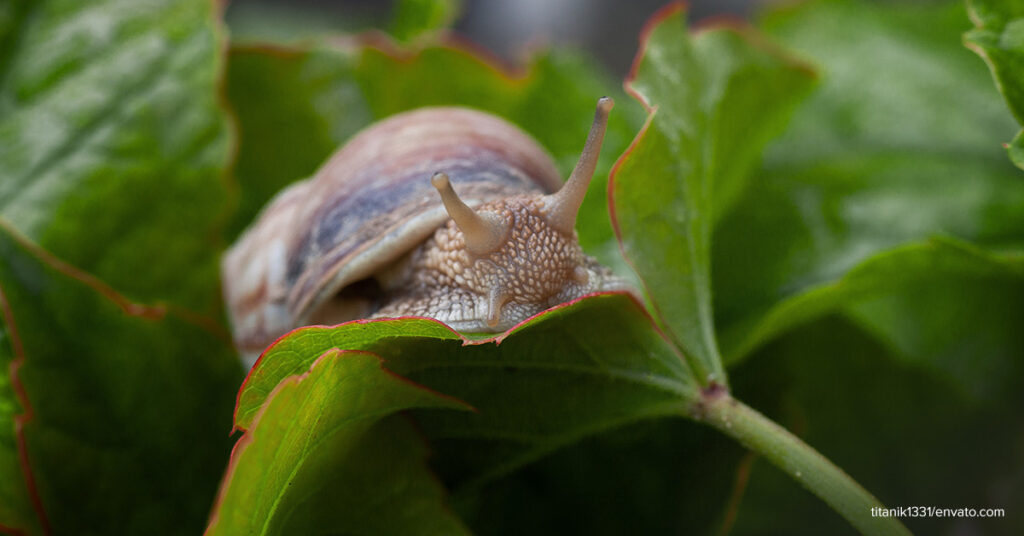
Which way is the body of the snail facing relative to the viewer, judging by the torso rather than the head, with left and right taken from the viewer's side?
facing the viewer and to the right of the viewer
